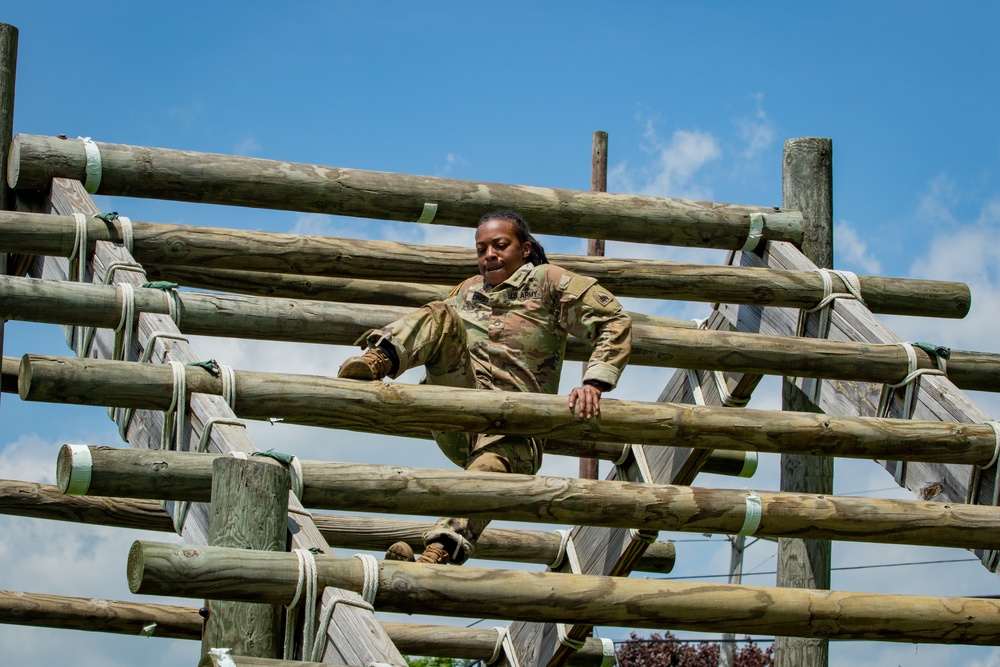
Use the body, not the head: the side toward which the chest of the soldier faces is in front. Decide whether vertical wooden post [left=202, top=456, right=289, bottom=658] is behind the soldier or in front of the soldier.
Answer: in front

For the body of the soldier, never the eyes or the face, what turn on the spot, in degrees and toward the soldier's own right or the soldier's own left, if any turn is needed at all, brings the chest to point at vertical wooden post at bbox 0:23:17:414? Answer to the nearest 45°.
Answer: approximately 45° to the soldier's own right

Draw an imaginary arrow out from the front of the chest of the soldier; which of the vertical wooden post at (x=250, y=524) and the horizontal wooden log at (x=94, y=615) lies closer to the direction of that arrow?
the vertical wooden post

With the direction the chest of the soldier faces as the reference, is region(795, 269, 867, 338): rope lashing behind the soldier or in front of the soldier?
behind

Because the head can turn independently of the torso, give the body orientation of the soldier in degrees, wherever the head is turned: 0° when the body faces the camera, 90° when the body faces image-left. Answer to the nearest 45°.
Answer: approximately 45°
